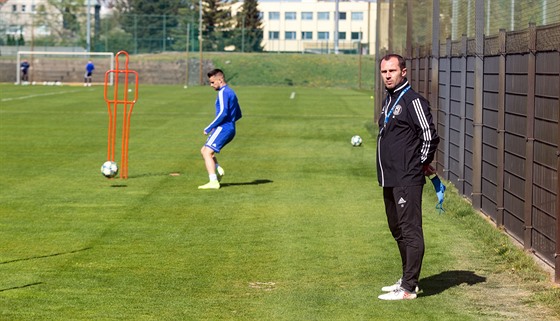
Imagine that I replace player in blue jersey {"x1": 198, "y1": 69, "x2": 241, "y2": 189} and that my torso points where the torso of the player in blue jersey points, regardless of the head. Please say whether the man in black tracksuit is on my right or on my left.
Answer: on my left

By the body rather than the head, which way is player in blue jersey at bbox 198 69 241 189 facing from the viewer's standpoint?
to the viewer's left

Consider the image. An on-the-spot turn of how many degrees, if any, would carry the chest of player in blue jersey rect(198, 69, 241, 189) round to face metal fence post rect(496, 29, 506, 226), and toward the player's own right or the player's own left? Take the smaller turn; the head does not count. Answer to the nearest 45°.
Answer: approximately 135° to the player's own left

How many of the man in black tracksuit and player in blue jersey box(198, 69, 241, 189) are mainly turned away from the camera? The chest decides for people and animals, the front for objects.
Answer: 0

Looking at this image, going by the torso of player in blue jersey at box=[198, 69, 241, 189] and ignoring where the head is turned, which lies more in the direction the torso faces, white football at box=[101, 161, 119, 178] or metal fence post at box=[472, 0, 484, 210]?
the white football

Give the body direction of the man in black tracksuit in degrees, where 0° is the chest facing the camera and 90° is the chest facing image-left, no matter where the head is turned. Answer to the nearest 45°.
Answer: approximately 45°

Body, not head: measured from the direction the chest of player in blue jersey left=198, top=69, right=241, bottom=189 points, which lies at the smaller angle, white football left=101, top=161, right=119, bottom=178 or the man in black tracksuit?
the white football

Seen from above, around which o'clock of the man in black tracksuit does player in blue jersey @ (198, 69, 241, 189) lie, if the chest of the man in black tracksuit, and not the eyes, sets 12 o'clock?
The player in blue jersey is roughly at 4 o'clock from the man in black tracksuit.

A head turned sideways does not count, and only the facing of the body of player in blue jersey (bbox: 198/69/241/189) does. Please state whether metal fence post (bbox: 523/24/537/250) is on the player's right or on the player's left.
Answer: on the player's left
